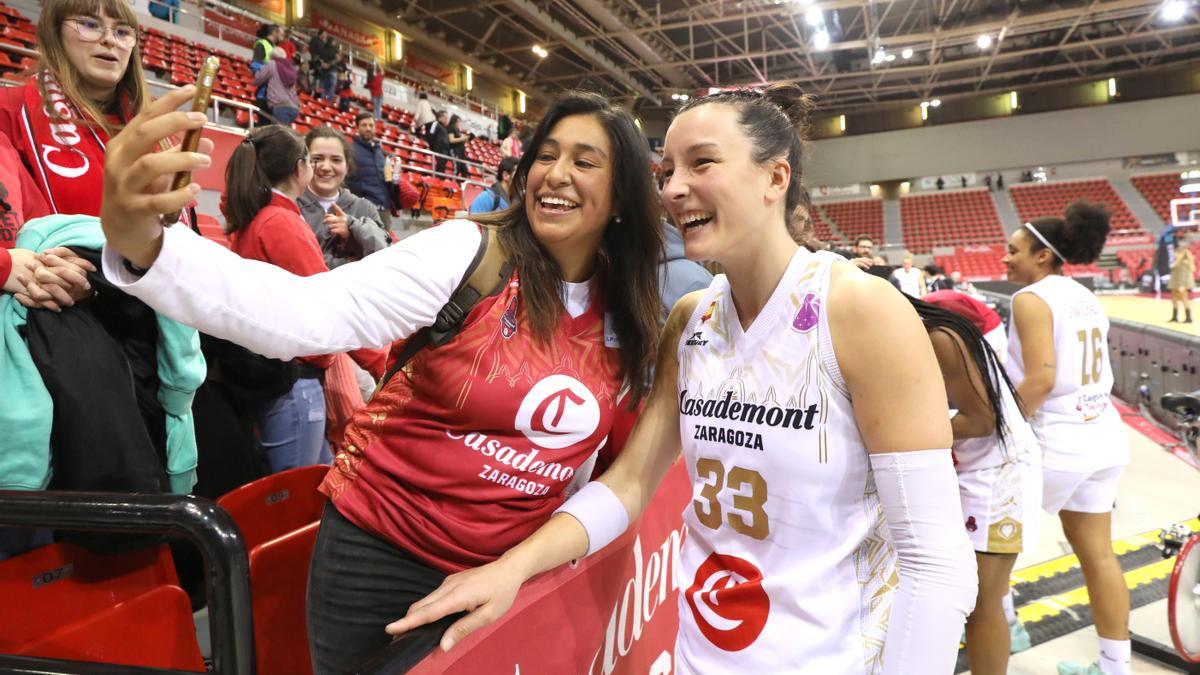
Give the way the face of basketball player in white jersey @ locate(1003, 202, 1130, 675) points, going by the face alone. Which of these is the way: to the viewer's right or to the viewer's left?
to the viewer's left

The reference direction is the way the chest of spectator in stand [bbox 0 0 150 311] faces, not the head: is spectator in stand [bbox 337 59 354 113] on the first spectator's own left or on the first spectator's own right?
on the first spectator's own left

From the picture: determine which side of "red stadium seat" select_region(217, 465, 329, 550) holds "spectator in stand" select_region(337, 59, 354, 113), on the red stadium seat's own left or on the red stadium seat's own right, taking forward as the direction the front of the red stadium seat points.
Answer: on the red stadium seat's own left

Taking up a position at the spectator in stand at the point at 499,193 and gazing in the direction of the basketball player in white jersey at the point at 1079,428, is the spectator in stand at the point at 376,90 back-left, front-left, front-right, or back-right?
back-left

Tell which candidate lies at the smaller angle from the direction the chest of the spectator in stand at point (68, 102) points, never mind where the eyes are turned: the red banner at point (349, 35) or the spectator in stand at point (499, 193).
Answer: the spectator in stand

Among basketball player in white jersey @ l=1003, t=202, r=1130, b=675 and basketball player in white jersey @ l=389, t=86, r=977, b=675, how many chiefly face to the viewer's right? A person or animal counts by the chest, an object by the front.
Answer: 0

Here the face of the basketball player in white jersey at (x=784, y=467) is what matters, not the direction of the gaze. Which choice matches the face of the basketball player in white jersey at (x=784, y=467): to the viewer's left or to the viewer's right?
to the viewer's left

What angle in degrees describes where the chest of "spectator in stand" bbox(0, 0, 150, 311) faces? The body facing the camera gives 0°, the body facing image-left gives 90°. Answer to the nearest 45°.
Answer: approximately 315°

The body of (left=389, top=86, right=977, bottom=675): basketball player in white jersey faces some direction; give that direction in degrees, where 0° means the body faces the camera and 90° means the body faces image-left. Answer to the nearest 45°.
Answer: approximately 45°
